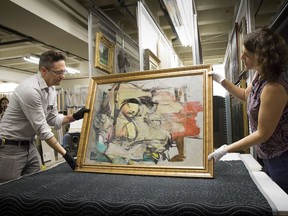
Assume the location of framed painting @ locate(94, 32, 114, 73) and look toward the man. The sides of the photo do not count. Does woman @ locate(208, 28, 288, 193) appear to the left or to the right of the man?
left

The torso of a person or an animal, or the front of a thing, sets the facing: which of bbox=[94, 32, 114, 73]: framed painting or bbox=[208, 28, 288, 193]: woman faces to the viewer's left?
the woman

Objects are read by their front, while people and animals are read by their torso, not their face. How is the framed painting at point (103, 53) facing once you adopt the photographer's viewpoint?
facing the viewer and to the right of the viewer

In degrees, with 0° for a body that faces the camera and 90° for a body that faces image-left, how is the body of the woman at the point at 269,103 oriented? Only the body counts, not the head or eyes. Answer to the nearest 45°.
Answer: approximately 90°

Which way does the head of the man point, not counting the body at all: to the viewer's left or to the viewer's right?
to the viewer's right

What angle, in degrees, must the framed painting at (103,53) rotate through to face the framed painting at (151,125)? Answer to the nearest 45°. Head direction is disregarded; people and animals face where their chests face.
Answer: approximately 45° to its right

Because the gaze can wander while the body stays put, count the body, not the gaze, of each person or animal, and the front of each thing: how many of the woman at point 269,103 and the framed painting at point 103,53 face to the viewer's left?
1

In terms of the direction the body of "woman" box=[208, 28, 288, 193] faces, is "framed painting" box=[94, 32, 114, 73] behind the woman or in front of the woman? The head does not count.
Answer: in front

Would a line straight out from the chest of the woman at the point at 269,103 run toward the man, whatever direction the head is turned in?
yes

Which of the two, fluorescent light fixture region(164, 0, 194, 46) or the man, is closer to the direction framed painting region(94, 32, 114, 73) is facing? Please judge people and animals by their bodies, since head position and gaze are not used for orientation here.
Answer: the fluorescent light fixture

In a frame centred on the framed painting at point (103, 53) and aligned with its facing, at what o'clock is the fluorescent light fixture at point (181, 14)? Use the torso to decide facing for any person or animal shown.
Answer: The fluorescent light fixture is roughly at 11 o'clock from the framed painting.

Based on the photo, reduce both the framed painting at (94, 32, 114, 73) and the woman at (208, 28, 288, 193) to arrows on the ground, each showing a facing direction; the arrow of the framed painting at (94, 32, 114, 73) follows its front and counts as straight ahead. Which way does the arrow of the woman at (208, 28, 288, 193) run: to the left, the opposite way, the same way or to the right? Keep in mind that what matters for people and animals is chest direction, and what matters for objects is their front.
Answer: the opposite way

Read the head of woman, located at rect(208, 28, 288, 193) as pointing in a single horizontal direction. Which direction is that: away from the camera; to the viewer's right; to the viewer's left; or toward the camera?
to the viewer's left

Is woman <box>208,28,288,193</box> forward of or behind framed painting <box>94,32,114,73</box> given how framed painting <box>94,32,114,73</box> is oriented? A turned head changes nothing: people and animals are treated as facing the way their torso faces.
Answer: forward
